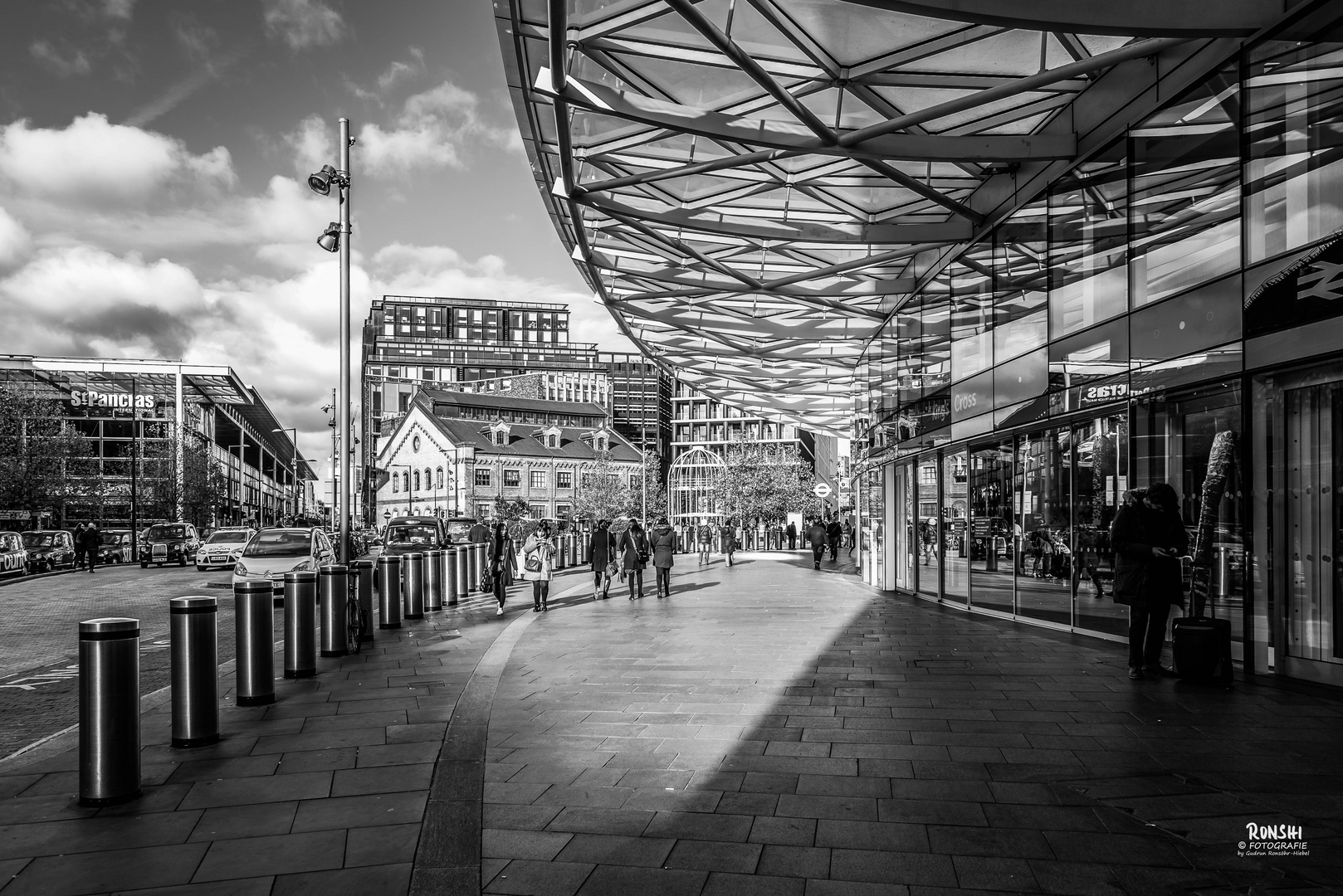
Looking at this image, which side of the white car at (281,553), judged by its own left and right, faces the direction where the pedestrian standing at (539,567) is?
left

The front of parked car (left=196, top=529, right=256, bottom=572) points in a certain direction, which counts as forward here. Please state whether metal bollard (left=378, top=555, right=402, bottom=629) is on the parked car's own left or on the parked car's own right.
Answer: on the parked car's own left

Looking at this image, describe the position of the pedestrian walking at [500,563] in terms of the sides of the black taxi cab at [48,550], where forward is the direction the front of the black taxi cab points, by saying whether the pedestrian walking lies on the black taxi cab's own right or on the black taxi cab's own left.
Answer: on the black taxi cab's own left

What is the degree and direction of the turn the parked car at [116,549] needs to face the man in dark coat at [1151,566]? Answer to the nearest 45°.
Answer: approximately 45° to its left
